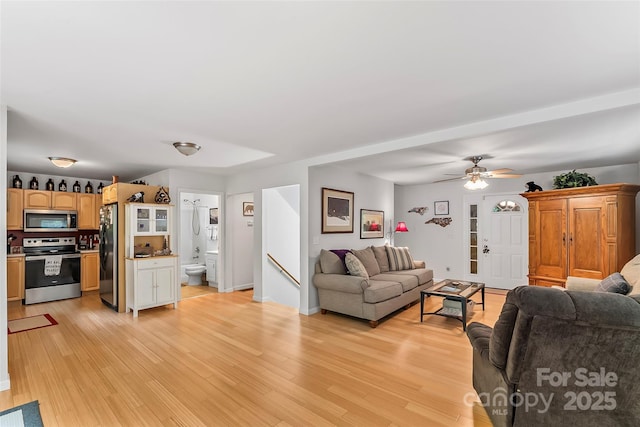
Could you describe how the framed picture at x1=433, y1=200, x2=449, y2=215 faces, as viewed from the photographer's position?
facing the viewer

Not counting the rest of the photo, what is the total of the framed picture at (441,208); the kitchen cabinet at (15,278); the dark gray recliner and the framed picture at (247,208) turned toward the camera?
3

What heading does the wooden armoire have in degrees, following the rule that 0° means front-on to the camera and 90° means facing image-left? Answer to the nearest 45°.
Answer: approximately 45°

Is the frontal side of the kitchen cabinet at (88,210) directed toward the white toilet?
no

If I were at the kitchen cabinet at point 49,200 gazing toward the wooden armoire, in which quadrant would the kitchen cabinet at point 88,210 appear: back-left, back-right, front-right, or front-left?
front-left

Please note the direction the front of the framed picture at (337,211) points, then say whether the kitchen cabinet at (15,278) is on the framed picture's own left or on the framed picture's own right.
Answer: on the framed picture's own right

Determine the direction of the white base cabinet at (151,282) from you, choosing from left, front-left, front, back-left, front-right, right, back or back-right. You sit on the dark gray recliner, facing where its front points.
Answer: front-left

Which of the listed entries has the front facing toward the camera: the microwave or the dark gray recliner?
the microwave

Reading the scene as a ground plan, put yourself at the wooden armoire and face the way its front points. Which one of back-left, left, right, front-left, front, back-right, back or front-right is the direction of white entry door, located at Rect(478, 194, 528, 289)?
right

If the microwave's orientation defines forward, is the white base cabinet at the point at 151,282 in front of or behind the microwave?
in front

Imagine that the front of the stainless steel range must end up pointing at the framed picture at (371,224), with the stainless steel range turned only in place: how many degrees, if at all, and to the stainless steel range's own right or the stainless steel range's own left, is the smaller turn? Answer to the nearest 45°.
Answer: approximately 45° to the stainless steel range's own left

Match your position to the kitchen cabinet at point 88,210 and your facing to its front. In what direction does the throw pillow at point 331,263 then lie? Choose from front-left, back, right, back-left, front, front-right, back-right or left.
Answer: front-left

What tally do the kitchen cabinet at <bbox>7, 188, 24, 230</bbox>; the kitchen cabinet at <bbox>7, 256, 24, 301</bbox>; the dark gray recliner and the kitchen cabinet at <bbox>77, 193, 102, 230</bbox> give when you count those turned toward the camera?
3

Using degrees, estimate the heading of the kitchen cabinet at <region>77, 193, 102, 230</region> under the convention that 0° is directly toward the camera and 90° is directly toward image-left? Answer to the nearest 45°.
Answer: approximately 0°

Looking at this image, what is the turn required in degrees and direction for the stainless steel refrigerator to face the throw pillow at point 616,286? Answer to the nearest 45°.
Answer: approximately 90° to its left

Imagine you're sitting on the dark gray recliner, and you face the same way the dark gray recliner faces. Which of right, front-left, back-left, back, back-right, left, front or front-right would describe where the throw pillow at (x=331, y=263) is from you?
front

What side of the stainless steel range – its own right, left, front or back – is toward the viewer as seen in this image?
front

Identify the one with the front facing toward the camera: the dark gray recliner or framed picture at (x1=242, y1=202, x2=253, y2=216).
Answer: the framed picture

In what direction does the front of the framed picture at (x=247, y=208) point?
toward the camera
